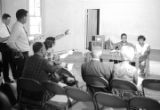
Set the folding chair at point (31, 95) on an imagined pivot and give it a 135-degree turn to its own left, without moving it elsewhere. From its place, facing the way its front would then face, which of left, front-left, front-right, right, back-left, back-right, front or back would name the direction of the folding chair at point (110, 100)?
back-left

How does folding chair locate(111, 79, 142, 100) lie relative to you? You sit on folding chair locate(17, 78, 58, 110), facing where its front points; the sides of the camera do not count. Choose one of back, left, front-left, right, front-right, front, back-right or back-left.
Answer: front-right

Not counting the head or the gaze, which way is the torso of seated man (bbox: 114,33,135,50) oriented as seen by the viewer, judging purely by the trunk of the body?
toward the camera

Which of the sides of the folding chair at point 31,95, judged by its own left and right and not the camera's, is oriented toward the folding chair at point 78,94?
right

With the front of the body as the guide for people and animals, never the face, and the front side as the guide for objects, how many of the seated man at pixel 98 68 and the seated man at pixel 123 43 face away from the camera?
1

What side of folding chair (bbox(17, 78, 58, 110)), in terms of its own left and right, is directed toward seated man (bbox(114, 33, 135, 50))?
front

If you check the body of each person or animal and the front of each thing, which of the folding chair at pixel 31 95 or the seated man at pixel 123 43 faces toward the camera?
the seated man

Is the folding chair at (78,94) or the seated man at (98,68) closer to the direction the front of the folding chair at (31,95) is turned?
the seated man

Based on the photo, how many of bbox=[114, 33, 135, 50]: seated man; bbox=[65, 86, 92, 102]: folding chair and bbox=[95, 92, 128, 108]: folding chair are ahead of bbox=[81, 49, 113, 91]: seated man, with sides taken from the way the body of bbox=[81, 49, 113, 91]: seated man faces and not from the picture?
1

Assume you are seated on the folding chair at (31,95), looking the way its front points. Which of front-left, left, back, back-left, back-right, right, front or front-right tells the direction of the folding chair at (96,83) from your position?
front-right

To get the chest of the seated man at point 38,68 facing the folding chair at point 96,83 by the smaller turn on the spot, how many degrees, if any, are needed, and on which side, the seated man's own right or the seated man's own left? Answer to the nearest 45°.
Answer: approximately 45° to the seated man's own right

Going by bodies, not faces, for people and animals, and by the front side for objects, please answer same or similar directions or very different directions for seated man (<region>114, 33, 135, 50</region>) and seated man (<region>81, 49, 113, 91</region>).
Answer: very different directions

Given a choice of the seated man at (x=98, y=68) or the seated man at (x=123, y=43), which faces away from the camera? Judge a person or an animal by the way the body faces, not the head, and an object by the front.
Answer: the seated man at (x=98, y=68)

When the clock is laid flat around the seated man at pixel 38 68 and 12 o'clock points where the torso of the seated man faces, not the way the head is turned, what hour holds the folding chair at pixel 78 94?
The folding chair is roughly at 3 o'clock from the seated man.

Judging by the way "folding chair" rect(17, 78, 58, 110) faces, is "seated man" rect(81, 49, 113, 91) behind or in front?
in front

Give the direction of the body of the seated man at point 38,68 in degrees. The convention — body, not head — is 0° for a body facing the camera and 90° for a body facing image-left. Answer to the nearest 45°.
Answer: approximately 225°

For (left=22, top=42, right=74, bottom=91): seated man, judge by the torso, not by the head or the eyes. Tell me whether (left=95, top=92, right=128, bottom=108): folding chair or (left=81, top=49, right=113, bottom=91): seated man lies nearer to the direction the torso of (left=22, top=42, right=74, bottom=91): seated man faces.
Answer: the seated man

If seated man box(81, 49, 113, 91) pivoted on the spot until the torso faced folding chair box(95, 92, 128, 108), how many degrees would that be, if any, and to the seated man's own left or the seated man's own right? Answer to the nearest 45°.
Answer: approximately 180°

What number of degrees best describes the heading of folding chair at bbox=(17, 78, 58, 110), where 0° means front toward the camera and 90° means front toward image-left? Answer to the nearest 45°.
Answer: approximately 225°

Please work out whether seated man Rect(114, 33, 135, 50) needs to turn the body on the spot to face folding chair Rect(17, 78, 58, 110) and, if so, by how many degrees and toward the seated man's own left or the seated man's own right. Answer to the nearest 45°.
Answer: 0° — they already face it

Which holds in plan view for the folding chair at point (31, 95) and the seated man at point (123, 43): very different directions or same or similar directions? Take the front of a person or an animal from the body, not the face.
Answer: very different directions

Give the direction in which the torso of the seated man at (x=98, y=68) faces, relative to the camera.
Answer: away from the camera
